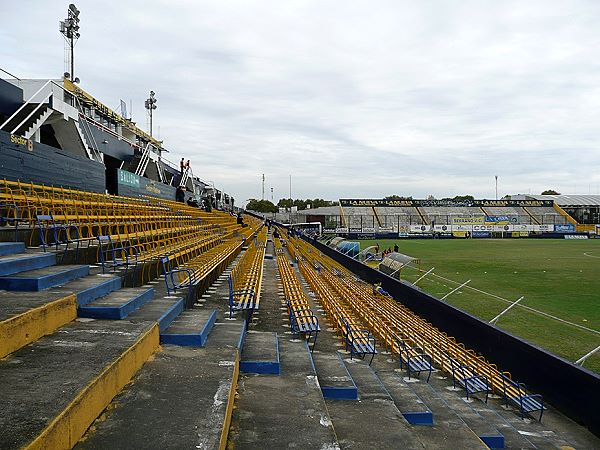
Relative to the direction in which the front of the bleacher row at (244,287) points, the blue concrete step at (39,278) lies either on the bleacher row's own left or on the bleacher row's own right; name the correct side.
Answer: on the bleacher row's own right

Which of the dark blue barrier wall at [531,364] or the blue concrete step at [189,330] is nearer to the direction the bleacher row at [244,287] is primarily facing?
the dark blue barrier wall

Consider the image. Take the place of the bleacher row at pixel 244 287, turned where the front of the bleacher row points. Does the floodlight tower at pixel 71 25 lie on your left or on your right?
on your left

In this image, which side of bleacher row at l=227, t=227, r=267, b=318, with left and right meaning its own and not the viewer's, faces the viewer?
right

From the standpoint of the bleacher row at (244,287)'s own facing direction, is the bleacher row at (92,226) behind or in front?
behind

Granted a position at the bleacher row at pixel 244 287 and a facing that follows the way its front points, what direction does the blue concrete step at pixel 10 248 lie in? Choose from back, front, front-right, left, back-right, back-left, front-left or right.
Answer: back-right
